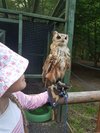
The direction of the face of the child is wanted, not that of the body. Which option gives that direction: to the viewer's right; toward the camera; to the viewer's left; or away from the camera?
to the viewer's right

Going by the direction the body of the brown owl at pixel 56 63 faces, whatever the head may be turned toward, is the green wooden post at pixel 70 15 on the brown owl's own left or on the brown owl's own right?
on the brown owl's own left

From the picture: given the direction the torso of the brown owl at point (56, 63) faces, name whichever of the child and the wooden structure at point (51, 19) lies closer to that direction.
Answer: the child

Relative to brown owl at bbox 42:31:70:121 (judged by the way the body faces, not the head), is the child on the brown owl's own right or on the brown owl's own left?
on the brown owl's own right

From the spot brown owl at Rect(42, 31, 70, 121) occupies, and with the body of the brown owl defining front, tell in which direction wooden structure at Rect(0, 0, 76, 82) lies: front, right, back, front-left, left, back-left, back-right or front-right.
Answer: back-left

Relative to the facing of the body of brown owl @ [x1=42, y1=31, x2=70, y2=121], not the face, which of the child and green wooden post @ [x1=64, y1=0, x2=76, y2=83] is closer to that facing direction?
the child
